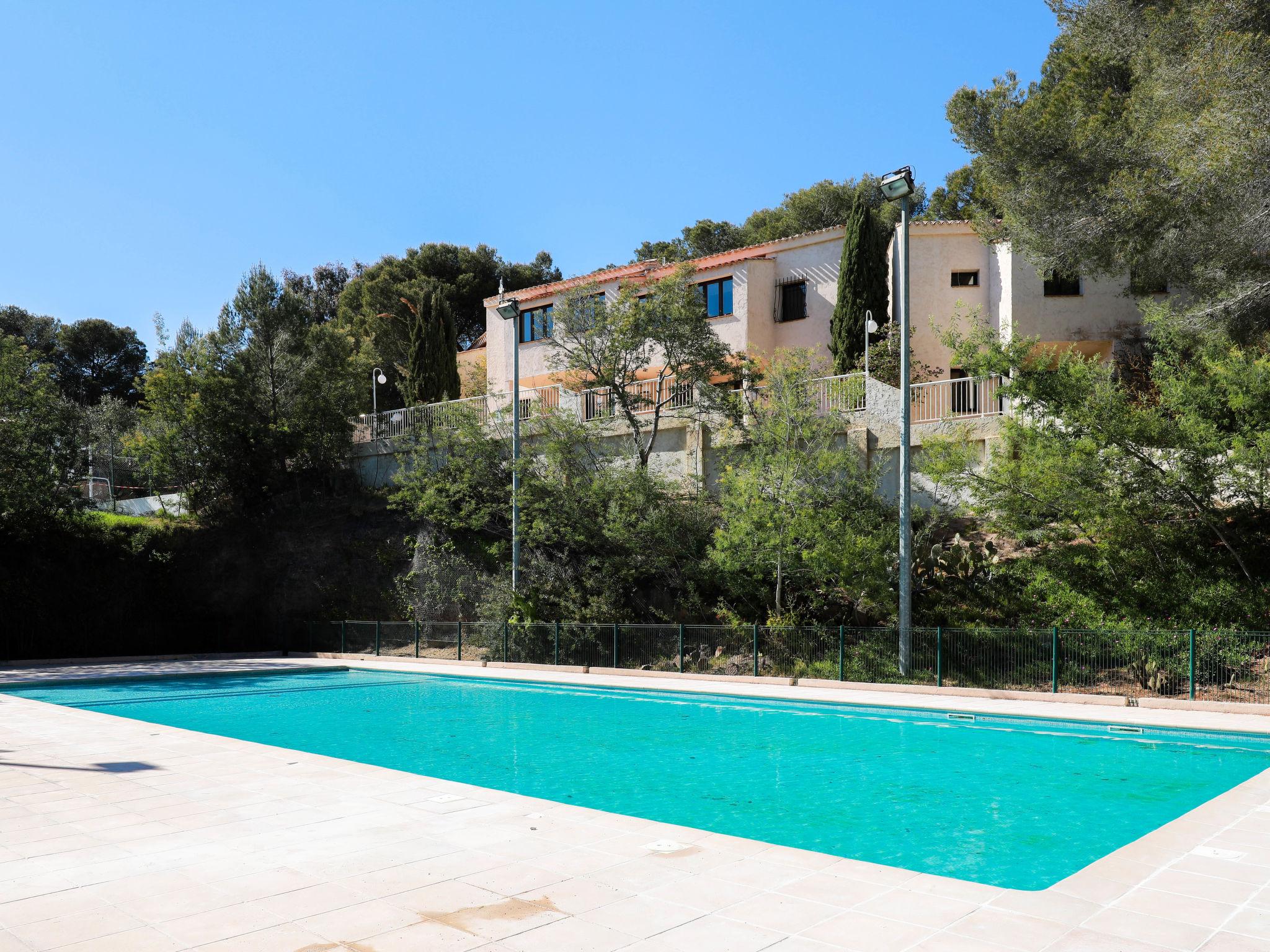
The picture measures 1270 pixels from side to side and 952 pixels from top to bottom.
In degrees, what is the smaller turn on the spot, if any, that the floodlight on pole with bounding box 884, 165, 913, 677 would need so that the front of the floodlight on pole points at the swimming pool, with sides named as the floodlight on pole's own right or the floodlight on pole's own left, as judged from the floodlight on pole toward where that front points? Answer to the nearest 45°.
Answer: approximately 45° to the floodlight on pole's own left

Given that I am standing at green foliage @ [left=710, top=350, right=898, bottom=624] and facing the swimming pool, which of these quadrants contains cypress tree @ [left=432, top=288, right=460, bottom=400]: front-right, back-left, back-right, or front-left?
back-right

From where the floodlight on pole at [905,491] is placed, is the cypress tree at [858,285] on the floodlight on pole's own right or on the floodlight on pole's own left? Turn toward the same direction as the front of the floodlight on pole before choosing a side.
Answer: on the floodlight on pole's own right

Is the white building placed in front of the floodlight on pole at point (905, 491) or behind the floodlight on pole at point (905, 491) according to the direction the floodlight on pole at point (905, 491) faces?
behind

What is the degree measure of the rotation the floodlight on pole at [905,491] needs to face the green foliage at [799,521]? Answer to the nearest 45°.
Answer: approximately 90° to its right

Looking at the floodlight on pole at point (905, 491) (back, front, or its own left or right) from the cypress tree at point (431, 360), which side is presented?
right

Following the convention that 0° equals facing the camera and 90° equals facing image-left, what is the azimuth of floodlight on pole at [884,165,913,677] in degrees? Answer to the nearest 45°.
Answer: approximately 45°

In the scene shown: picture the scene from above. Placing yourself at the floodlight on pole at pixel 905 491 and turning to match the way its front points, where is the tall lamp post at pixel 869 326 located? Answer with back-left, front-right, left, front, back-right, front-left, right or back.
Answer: back-right

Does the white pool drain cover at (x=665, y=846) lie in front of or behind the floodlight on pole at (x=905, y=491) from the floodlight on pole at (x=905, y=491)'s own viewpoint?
in front
